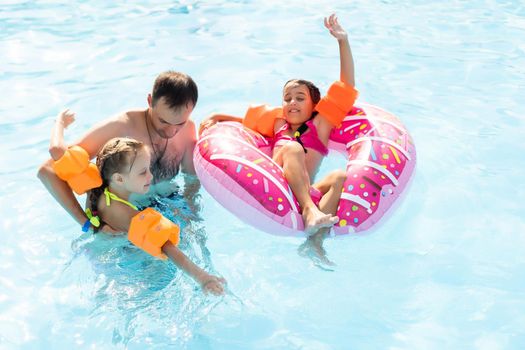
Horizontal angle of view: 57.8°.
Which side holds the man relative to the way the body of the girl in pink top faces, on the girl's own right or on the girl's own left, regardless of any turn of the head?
on the girl's own right

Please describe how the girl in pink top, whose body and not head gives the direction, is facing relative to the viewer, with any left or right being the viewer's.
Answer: facing the viewer

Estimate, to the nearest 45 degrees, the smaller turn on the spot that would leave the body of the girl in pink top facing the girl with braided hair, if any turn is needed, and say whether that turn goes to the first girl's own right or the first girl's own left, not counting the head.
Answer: approximately 45° to the first girl's own right
